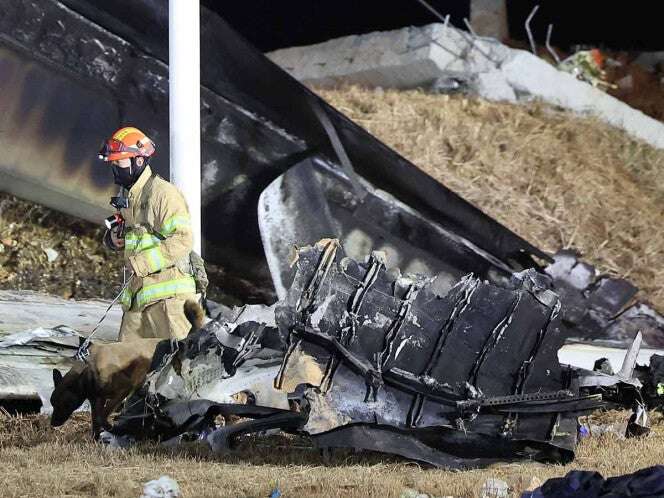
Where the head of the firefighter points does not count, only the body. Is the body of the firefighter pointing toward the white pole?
no

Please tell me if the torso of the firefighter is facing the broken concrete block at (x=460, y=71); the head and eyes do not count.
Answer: no

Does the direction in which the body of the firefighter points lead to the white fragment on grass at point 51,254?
no
